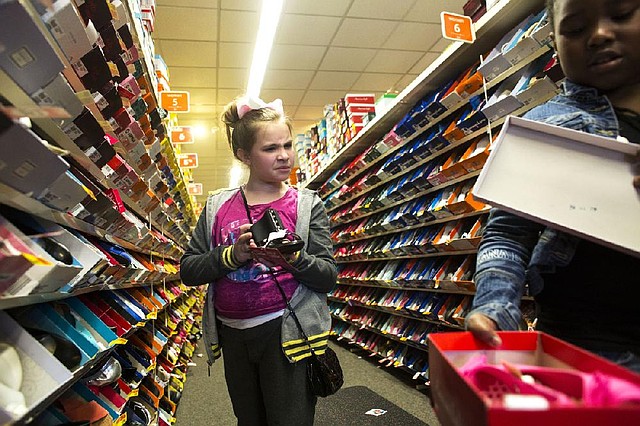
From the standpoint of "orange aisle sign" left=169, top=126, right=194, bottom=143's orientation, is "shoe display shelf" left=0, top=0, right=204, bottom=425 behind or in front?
in front

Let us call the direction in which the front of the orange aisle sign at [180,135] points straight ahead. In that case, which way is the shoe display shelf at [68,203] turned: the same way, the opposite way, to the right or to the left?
to the left

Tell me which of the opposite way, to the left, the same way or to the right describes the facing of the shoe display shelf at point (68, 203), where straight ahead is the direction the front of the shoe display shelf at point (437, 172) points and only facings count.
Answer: the opposite way

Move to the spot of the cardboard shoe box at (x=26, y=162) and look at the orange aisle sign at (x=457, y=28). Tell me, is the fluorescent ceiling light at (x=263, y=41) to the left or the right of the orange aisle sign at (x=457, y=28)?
left

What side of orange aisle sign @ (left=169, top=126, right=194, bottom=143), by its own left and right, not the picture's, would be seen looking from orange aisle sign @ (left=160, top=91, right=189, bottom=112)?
front

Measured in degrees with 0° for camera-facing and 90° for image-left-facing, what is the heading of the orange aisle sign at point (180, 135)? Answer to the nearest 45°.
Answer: approximately 0°

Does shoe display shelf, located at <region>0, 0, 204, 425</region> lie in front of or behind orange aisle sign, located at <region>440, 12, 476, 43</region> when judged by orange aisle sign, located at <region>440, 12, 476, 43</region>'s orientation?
in front

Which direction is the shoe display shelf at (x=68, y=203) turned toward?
to the viewer's right
